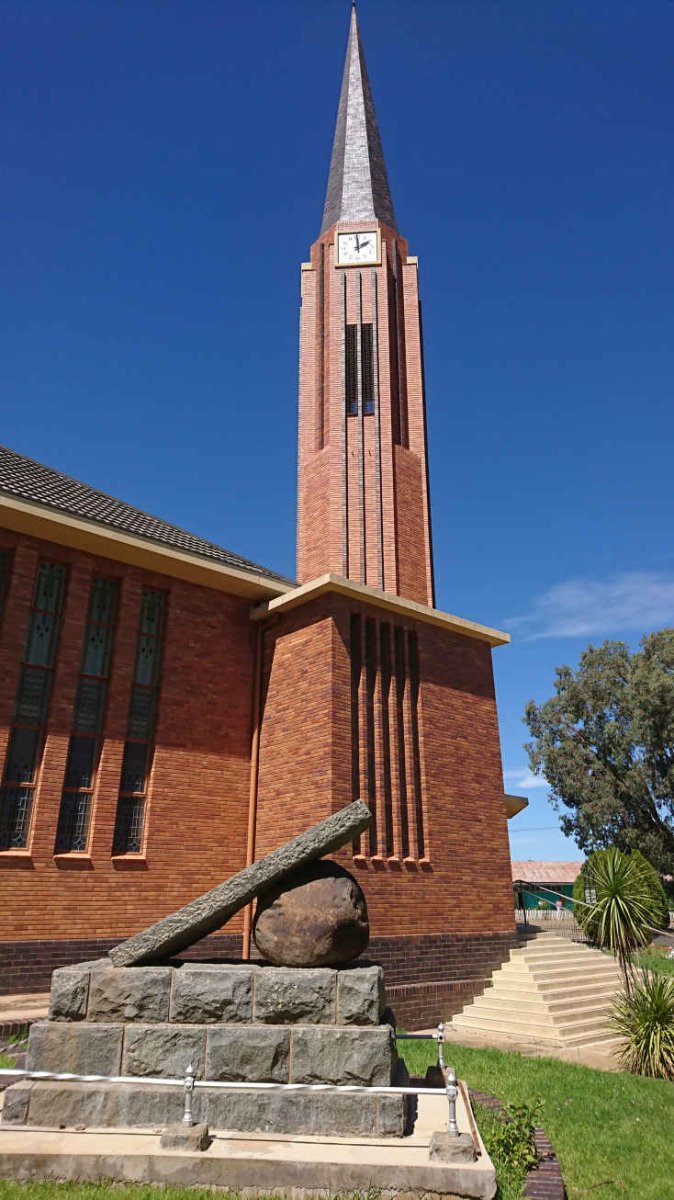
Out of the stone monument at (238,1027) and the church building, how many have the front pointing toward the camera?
1

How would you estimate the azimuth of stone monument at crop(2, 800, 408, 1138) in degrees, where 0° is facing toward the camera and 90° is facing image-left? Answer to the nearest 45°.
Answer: approximately 0°

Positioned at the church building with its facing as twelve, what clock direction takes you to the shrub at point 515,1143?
The shrub is roughly at 4 o'clock from the church building.

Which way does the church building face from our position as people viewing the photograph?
facing away from the viewer and to the right of the viewer

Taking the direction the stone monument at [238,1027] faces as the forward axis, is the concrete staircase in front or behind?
behind

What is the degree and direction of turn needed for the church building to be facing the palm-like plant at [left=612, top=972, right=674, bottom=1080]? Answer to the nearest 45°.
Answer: approximately 90° to its right

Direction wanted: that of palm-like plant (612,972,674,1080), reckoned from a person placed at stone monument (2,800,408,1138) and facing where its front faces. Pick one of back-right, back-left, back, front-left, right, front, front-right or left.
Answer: back-left

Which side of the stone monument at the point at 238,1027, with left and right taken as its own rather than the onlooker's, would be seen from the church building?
back

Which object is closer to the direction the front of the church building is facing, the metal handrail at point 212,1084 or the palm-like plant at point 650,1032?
the palm-like plant

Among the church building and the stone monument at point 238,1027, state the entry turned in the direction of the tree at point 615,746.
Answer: the church building

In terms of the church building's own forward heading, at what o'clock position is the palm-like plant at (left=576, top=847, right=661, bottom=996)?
The palm-like plant is roughly at 2 o'clock from the church building.

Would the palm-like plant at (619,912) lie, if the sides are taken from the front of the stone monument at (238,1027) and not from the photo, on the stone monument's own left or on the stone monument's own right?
on the stone monument's own left
